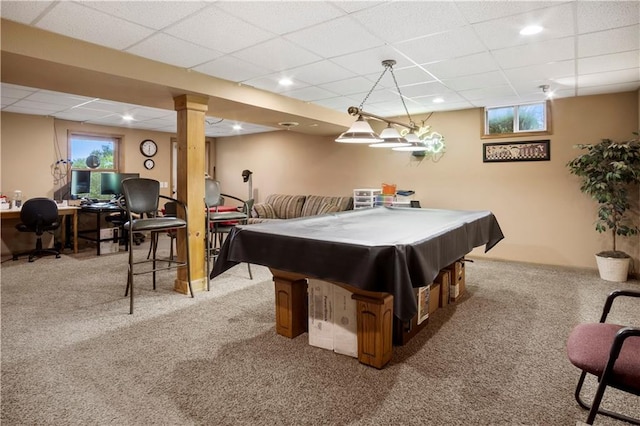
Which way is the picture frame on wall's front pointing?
toward the camera

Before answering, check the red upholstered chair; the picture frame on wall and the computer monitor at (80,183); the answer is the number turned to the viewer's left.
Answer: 1

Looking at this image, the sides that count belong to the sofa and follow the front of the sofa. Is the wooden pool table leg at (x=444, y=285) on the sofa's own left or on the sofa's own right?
on the sofa's own left

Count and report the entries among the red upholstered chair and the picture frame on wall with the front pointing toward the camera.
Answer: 1

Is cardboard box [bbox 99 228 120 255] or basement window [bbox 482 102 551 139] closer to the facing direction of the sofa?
the cardboard box

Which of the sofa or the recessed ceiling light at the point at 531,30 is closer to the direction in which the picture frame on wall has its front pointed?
the recessed ceiling light

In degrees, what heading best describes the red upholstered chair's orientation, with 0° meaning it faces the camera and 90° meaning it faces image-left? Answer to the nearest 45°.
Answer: approximately 90°

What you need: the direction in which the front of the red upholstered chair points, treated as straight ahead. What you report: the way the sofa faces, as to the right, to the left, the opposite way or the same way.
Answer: to the left

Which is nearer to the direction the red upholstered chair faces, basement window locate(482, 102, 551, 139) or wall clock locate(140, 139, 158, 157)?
the wall clock

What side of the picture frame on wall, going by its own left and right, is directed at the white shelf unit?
right

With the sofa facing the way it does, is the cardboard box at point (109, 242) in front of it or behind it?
in front

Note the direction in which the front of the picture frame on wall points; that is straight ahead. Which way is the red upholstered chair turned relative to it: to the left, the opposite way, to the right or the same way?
to the right
